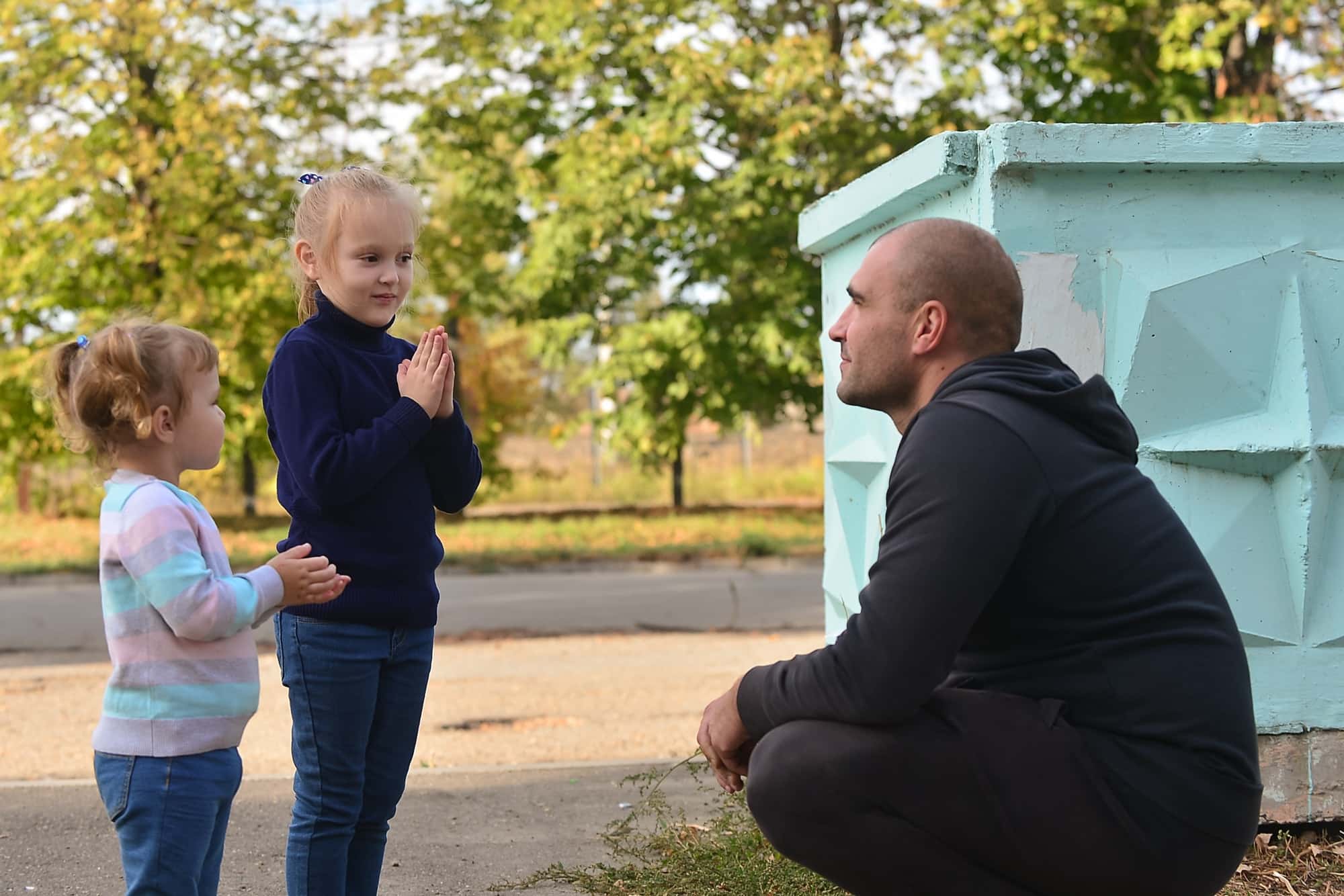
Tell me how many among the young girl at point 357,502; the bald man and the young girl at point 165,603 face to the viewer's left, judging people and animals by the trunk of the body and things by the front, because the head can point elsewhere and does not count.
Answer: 1

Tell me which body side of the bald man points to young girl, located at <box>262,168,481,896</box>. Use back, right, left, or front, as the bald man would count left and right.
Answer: front

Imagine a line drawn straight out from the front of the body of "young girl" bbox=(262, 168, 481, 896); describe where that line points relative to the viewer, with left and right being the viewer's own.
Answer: facing the viewer and to the right of the viewer

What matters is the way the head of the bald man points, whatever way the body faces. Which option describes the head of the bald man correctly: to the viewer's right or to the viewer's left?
to the viewer's left

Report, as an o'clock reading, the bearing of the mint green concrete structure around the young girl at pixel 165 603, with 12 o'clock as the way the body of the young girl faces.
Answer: The mint green concrete structure is roughly at 12 o'clock from the young girl.

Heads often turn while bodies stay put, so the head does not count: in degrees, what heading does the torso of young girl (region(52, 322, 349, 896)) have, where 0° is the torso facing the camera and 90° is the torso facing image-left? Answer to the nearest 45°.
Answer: approximately 270°

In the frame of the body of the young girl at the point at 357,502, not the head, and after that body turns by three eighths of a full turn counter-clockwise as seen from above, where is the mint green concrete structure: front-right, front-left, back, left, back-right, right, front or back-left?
right

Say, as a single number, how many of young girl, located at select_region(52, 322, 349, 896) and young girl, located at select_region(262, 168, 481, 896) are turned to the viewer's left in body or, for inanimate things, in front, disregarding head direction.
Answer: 0

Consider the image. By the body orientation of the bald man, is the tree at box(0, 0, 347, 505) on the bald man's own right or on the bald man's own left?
on the bald man's own right

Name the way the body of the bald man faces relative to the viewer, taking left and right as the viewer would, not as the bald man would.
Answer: facing to the left of the viewer

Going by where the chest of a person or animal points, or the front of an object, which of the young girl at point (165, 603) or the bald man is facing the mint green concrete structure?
the young girl

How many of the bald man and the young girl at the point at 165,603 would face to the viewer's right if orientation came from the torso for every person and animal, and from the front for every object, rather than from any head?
1

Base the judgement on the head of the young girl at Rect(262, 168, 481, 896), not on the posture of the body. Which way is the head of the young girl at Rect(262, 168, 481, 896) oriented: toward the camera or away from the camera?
toward the camera

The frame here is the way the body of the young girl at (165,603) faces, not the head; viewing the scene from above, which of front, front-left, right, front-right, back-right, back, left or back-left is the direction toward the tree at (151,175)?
left
